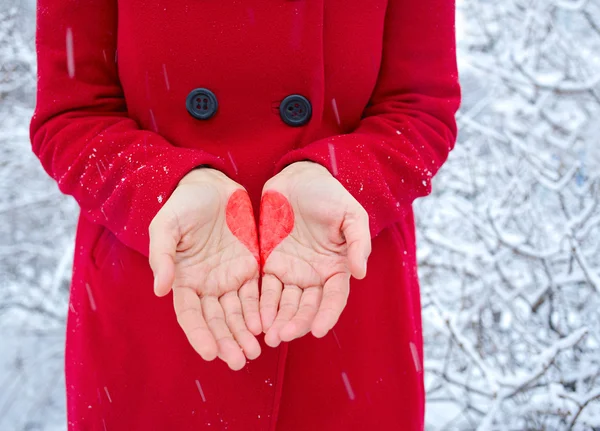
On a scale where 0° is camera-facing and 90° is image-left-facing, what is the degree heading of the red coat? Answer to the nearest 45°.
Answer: approximately 0°
